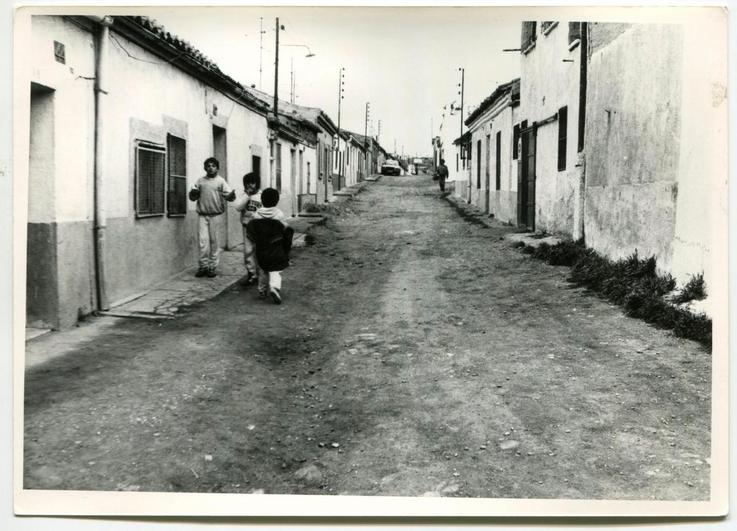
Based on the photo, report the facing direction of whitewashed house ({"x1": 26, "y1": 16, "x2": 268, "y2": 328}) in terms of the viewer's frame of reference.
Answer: facing the viewer and to the right of the viewer

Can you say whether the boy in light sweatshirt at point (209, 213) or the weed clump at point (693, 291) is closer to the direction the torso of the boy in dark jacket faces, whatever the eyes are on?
the boy in light sweatshirt

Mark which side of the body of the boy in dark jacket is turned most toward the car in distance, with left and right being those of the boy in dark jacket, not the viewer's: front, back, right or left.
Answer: front

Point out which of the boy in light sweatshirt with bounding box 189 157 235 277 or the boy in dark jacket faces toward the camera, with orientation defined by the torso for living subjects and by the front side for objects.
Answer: the boy in light sweatshirt

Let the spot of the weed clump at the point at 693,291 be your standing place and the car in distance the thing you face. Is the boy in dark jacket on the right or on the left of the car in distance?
left

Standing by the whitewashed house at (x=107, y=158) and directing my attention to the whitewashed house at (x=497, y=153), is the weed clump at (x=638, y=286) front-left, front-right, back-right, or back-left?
front-right

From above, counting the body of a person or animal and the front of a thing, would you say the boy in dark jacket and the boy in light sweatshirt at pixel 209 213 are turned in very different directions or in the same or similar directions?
very different directions

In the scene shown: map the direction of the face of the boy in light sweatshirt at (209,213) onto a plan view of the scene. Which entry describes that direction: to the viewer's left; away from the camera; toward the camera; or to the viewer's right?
toward the camera

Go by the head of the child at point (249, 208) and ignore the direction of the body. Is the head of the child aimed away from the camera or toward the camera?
toward the camera

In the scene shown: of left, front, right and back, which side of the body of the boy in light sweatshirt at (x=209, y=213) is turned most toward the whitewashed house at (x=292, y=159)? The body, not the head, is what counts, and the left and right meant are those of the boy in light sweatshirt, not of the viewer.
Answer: back

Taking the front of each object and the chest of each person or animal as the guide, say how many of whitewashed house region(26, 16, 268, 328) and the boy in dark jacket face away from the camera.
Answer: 1

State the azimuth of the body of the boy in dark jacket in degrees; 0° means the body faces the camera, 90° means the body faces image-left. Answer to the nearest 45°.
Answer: approximately 180°

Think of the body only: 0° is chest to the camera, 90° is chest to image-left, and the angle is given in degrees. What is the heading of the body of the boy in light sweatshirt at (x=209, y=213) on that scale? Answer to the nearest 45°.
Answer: approximately 0°
